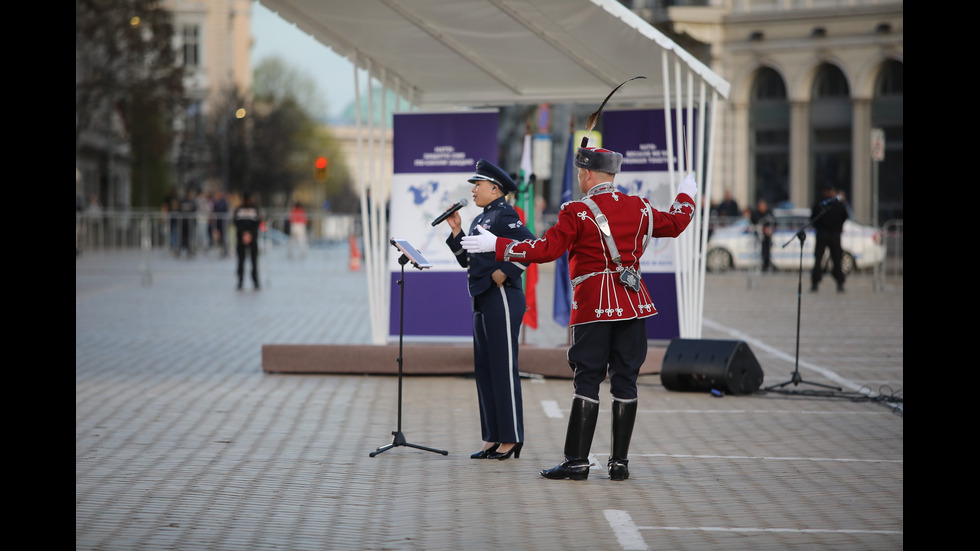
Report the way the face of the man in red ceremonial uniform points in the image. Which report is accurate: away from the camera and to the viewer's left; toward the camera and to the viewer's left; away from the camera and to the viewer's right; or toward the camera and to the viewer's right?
away from the camera and to the viewer's left

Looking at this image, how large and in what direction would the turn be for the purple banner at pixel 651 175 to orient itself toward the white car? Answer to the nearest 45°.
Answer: approximately 180°

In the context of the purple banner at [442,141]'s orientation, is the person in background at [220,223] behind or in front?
behind

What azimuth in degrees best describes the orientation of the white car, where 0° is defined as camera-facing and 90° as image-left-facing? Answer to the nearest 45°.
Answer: approximately 90°

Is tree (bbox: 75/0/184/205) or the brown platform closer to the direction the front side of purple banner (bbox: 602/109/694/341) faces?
the brown platform

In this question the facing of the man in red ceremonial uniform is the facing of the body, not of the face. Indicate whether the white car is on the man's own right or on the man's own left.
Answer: on the man's own right

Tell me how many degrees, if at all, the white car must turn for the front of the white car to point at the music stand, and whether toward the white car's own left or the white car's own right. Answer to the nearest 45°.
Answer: approximately 90° to the white car's own left

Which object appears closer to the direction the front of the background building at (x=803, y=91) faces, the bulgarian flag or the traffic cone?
the bulgarian flag

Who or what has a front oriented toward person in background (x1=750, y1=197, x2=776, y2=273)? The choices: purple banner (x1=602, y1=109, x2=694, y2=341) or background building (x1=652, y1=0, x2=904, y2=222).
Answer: the background building
